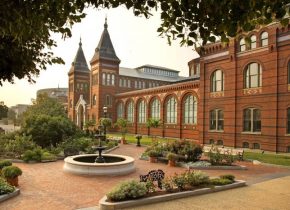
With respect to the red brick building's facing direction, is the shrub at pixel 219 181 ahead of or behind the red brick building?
ahead

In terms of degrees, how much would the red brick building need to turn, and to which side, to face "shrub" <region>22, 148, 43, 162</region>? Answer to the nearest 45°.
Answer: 0° — it already faces it

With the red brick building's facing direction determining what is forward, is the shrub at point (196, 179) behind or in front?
in front

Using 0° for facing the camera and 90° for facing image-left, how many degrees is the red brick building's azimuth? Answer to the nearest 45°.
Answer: approximately 45°

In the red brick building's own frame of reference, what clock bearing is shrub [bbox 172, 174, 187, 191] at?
The shrub is roughly at 11 o'clock from the red brick building.
